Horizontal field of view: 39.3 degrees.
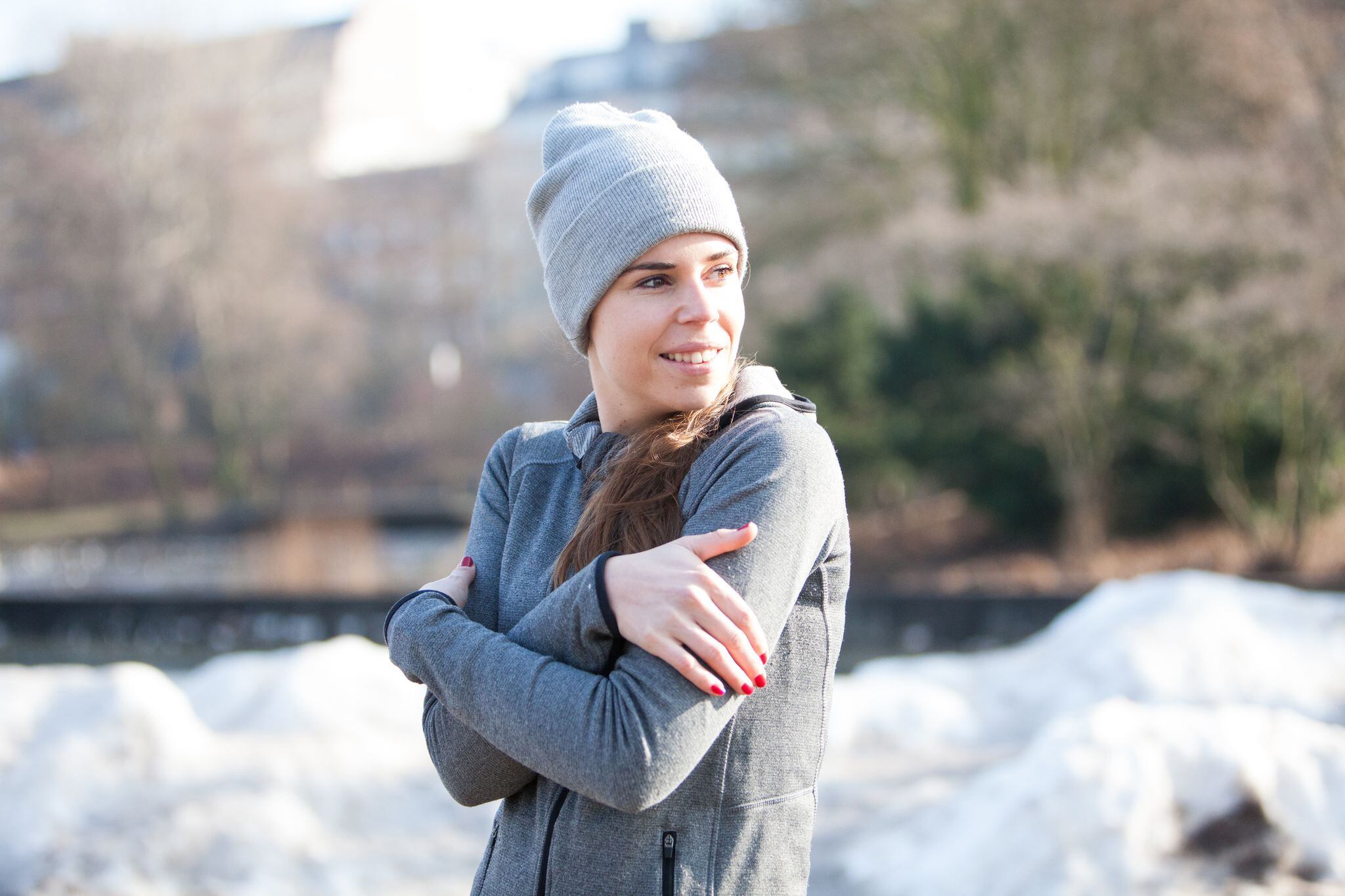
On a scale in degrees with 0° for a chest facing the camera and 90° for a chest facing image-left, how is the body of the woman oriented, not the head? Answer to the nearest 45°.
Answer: approximately 45°

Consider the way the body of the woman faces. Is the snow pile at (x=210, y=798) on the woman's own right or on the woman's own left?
on the woman's own right

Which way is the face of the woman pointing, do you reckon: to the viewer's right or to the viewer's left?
to the viewer's right

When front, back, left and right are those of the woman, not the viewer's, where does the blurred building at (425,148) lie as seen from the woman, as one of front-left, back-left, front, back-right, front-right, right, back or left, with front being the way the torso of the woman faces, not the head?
back-right
